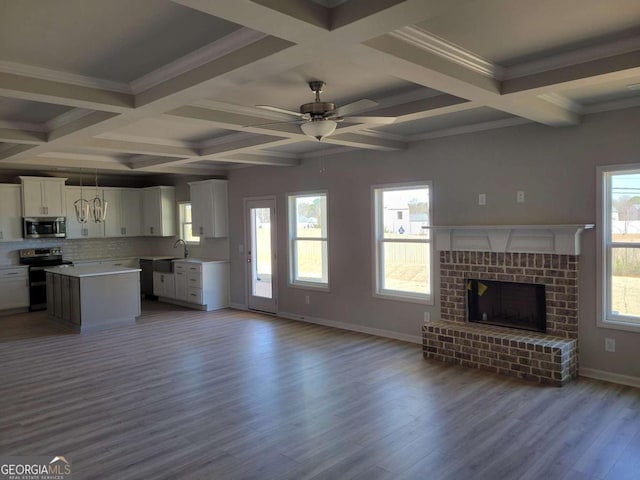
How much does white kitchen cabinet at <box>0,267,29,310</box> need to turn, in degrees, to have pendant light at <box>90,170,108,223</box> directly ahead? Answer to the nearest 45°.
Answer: approximately 45° to its left

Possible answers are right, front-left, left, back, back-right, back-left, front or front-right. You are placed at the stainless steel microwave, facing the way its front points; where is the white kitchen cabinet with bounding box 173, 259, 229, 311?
front-left

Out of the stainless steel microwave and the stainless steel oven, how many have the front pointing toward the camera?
2

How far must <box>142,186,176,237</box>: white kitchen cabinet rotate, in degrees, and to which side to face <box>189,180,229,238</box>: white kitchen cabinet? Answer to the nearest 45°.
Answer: approximately 90° to its left

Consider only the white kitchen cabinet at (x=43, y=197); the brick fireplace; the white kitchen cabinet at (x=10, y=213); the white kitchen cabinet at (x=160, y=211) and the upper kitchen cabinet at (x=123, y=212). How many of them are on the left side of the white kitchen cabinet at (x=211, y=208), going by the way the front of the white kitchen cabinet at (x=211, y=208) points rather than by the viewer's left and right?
1

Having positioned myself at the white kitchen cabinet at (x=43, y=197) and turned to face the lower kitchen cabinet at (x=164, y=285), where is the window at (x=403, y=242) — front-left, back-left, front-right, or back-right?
front-right

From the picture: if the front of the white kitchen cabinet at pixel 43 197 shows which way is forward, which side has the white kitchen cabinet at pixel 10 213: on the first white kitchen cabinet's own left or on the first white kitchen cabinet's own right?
on the first white kitchen cabinet's own right

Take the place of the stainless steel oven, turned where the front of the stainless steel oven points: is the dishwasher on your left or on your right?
on your left

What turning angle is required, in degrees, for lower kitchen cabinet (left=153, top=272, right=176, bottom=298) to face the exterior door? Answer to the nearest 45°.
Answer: approximately 90° to its left

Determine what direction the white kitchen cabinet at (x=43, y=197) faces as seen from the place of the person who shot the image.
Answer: facing the viewer

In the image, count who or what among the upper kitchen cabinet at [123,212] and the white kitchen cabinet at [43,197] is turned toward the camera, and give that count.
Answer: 2

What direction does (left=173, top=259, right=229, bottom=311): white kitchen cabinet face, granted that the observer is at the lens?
facing the viewer and to the left of the viewer

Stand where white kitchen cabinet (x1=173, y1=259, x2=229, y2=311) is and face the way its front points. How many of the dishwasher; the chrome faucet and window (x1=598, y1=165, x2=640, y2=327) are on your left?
1

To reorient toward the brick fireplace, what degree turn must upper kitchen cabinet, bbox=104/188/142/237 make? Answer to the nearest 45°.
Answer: approximately 45° to its left

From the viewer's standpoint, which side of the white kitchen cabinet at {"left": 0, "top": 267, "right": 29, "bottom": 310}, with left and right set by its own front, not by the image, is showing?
front
